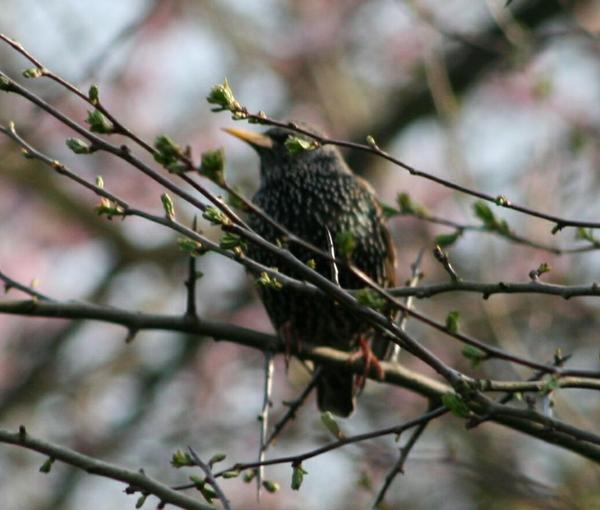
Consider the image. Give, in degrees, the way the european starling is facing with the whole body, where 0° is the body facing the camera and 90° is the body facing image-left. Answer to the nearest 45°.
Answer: approximately 45°

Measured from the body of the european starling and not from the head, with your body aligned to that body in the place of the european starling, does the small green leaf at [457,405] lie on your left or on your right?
on your left
